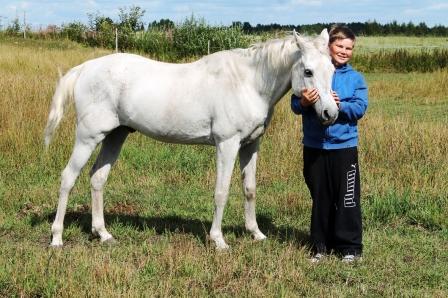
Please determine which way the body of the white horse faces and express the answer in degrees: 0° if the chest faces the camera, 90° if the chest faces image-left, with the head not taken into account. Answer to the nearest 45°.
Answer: approximately 270°
